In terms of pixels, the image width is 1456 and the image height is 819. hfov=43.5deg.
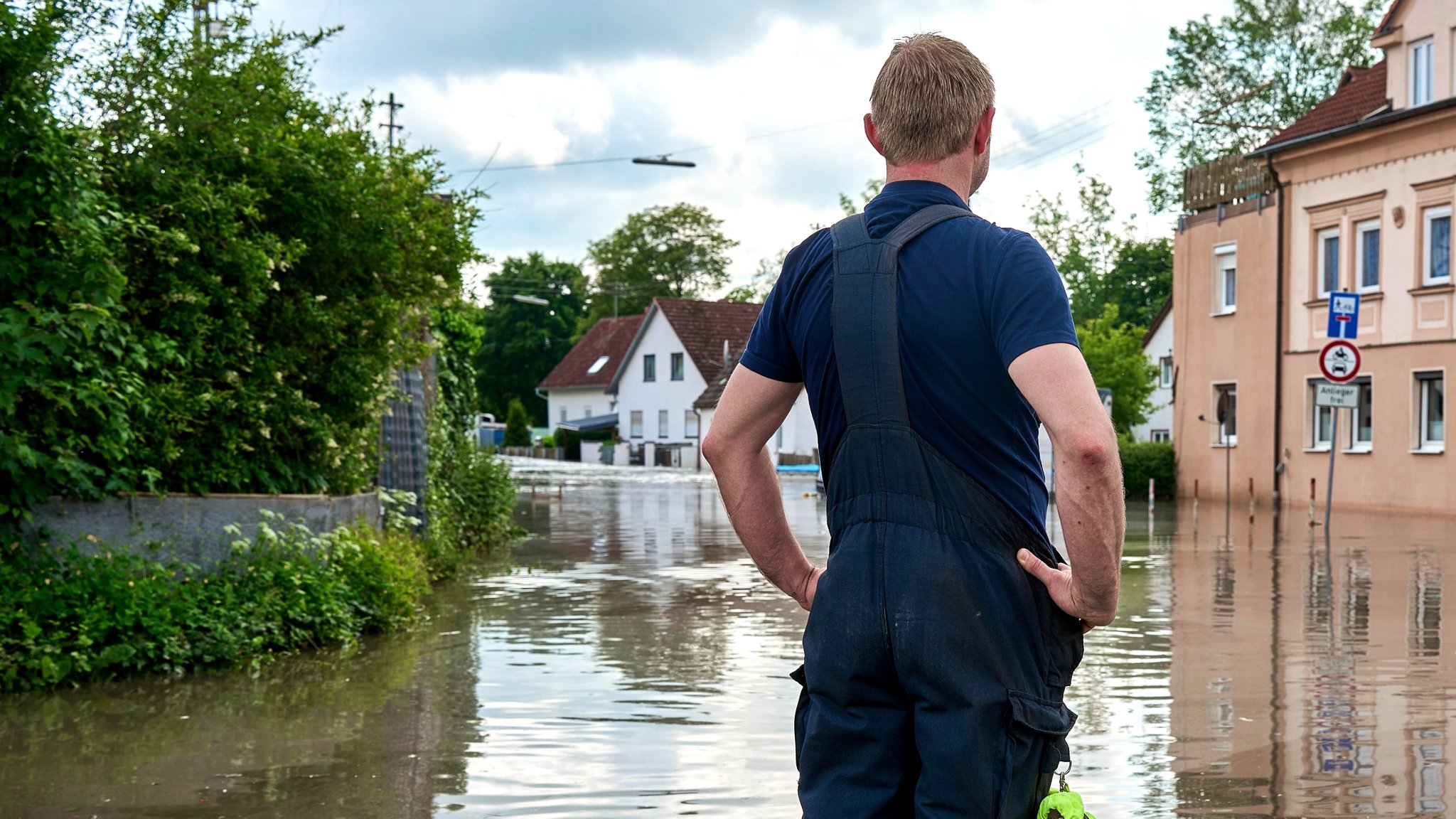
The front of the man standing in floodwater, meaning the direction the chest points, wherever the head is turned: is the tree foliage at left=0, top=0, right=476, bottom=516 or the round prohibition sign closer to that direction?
the round prohibition sign

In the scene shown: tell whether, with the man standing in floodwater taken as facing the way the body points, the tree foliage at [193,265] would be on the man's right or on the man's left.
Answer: on the man's left

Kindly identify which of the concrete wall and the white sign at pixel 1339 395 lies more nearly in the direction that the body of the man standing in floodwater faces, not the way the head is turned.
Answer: the white sign

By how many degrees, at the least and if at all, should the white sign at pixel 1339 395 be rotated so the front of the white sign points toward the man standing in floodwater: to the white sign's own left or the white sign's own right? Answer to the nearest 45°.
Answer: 0° — it already faces them

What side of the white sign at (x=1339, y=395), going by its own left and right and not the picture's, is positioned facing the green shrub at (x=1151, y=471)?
back

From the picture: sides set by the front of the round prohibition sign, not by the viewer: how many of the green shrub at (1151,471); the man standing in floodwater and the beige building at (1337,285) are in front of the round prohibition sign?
1

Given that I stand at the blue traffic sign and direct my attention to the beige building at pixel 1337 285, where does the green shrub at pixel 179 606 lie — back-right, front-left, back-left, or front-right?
back-left

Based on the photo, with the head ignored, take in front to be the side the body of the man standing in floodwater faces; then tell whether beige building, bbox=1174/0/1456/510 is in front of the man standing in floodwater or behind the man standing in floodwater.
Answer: in front

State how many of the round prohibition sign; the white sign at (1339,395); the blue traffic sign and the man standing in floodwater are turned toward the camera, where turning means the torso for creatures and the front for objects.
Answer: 3

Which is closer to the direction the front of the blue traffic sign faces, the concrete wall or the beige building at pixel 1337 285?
the concrete wall

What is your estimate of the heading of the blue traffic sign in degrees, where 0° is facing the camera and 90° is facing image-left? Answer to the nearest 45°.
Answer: approximately 0°
